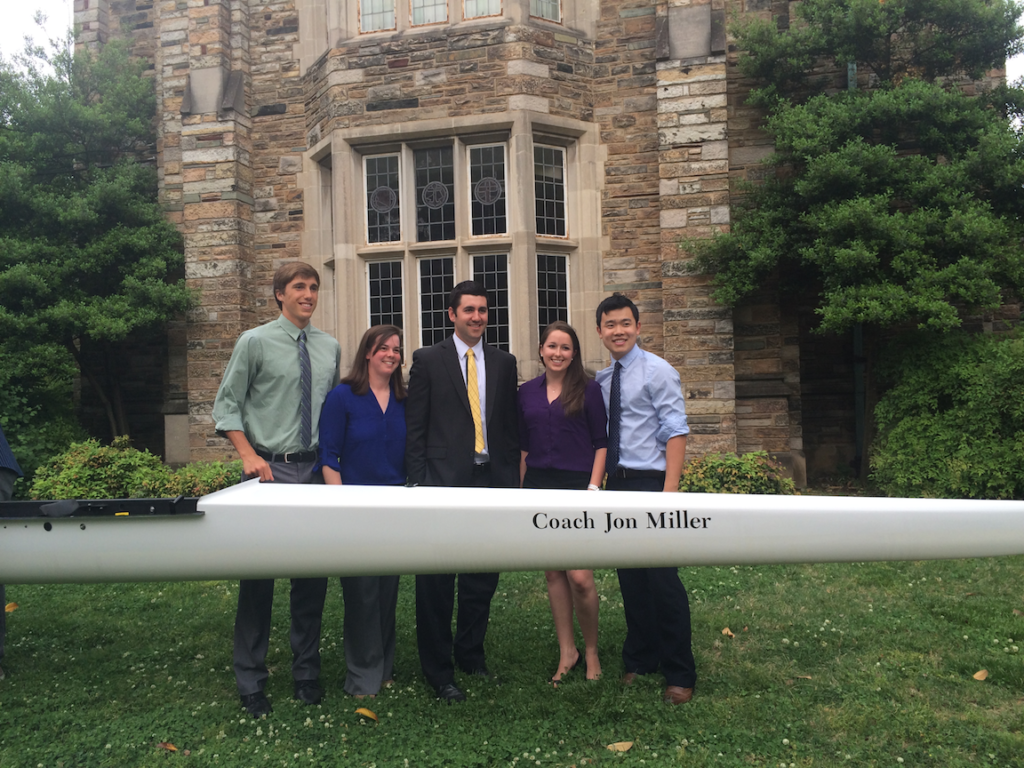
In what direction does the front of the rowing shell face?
to the viewer's right

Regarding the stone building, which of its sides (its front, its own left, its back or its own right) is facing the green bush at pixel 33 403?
right

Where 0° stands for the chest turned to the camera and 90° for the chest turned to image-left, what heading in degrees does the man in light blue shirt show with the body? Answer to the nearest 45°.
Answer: approximately 45°

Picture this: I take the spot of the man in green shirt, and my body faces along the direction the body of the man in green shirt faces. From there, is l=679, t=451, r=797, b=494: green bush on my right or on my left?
on my left

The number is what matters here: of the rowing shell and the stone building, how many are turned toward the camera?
1

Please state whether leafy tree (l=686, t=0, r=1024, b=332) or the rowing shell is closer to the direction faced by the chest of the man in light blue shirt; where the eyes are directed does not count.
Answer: the rowing shell

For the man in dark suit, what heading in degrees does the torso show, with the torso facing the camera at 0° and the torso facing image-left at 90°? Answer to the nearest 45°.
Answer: approximately 315°
